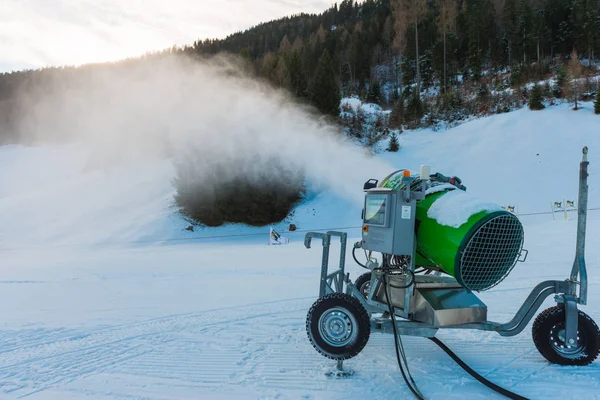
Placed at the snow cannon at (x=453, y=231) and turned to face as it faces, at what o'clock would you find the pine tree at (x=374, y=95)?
The pine tree is roughly at 1 o'clock from the snow cannon.

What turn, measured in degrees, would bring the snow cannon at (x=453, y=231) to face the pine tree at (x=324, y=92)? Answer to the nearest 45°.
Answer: approximately 45° to its right

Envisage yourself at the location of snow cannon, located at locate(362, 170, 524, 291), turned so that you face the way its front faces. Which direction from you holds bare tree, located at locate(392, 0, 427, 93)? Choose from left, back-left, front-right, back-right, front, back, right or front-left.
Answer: front-right

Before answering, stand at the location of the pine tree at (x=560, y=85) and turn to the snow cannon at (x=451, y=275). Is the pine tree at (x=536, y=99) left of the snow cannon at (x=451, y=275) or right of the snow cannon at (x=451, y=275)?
right

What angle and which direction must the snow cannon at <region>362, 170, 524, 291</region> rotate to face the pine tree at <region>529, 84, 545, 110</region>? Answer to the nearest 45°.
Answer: approximately 45° to its right

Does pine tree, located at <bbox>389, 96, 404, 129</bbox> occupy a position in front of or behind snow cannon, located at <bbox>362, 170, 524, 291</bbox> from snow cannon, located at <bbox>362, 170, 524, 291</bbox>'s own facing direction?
in front

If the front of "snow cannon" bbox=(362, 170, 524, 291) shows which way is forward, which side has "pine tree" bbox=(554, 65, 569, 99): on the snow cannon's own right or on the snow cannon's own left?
on the snow cannon's own right

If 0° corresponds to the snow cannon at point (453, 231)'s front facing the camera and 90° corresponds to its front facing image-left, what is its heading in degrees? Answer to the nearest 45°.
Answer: approximately 135°
